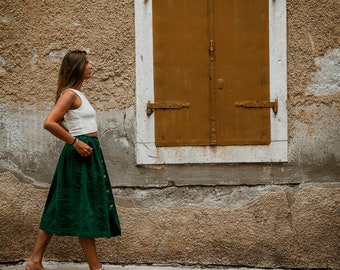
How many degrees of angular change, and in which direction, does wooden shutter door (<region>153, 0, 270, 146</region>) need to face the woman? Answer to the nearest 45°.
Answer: approximately 45° to its right

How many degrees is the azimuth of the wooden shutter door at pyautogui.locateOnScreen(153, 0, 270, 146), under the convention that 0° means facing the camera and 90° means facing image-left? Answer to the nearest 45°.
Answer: approximately 0°

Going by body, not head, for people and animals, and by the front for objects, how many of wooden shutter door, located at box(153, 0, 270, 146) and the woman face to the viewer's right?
1

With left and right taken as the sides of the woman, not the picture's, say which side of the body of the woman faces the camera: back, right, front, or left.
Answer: right

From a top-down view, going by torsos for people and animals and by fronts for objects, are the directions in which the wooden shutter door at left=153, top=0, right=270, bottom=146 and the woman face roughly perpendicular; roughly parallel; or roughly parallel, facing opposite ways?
roughly perpendicular
